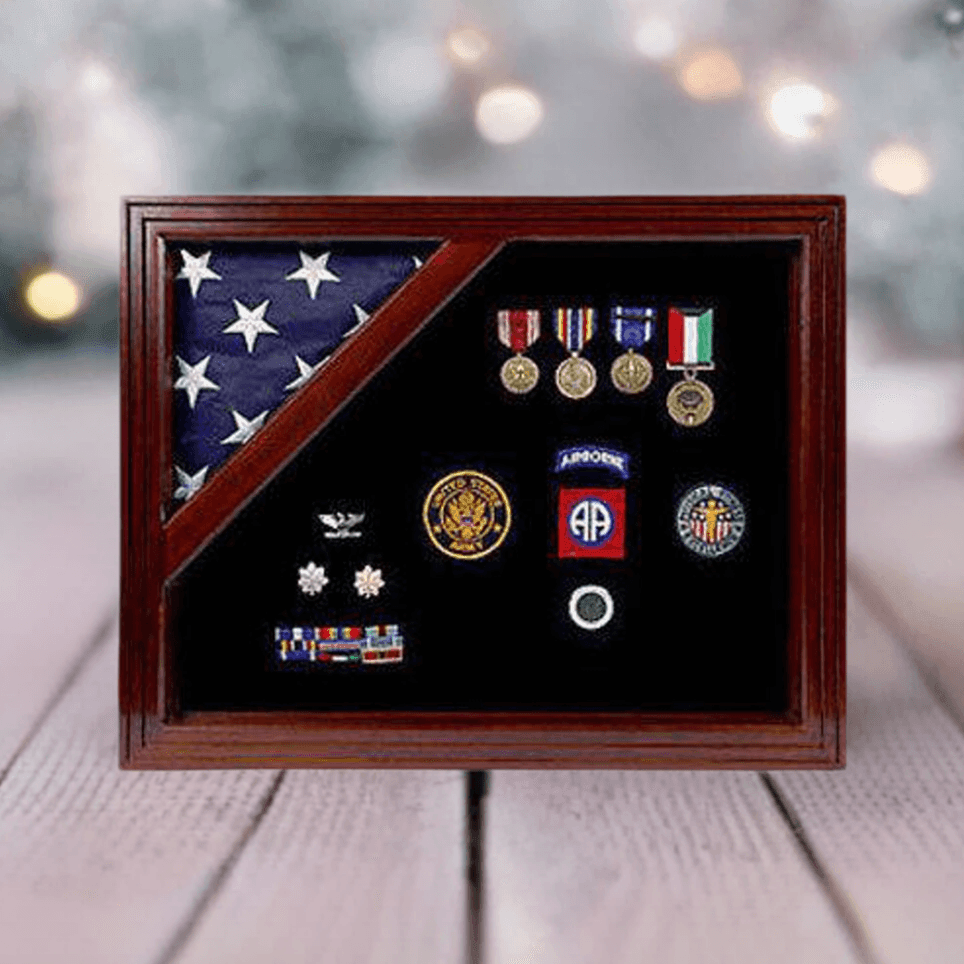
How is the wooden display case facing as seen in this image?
toward the camera

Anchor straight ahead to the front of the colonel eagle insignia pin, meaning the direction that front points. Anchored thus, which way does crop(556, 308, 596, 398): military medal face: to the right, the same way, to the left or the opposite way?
the same way

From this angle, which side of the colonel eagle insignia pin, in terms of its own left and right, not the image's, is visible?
front

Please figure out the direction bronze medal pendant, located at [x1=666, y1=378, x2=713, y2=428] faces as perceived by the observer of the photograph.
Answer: facing the viewer

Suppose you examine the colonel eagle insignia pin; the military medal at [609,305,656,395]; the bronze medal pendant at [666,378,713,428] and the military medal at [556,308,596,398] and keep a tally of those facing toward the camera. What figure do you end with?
4

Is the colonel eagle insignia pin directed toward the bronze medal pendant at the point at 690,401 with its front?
no

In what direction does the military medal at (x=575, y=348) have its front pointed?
toward the camera

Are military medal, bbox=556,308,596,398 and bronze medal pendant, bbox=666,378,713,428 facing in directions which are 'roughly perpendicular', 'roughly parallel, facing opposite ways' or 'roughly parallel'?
roughly parallel
